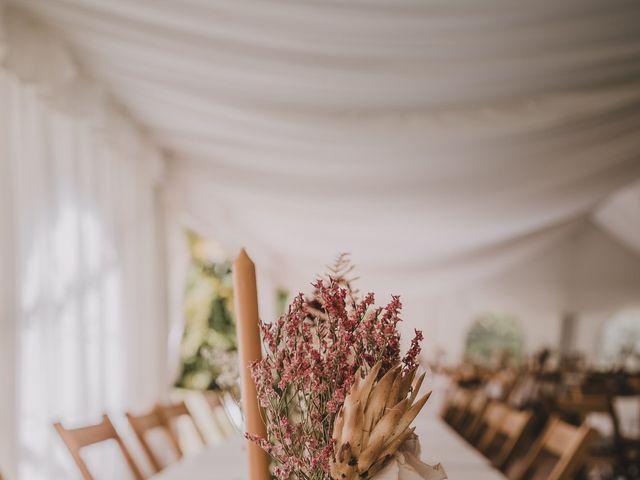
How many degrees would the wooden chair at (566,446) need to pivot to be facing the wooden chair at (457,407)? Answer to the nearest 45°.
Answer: approximately 135° to its right

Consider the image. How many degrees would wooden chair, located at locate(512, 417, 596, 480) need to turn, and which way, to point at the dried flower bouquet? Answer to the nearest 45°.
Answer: approximately 45° to its left

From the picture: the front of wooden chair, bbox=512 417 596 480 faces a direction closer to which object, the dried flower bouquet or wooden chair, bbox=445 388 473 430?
the dried flower bouquet

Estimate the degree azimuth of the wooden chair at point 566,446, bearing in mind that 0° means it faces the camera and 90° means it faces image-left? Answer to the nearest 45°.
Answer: approximately 45°

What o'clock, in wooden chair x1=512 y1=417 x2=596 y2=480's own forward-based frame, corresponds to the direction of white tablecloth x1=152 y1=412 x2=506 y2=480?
The white tablecloth is roughly at 1 o'clock from the wooden chair.
